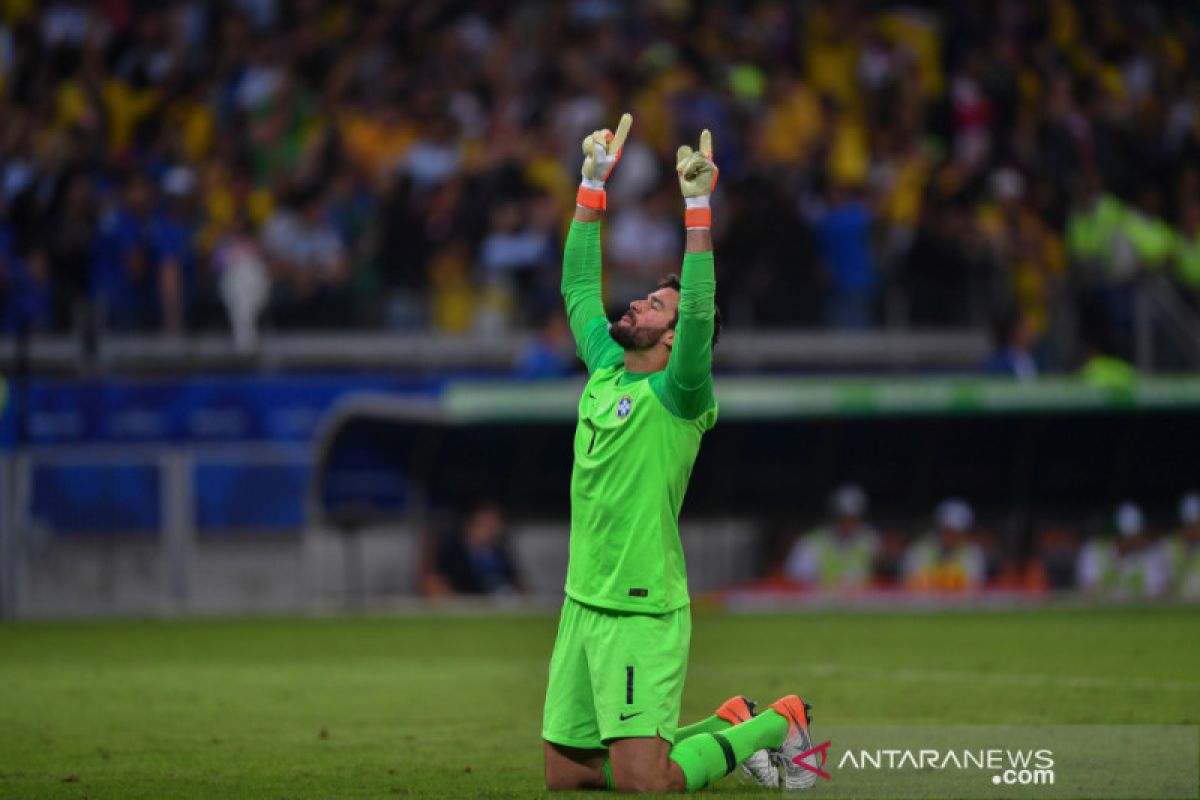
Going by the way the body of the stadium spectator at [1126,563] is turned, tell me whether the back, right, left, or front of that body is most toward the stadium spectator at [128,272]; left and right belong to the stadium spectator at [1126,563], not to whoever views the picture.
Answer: right

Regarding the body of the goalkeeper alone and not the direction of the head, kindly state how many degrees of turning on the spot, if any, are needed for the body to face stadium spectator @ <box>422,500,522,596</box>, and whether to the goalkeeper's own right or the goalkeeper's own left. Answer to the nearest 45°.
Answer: approximately 135° to the goalkeeper's own right

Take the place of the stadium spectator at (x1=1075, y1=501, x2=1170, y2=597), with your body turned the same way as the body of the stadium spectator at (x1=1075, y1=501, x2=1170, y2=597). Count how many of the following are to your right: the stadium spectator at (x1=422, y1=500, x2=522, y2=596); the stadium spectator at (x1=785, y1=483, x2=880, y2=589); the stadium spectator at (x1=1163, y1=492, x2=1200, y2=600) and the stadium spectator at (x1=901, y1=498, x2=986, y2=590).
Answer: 3

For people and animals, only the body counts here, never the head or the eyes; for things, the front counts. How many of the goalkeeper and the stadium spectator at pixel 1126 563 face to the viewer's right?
0

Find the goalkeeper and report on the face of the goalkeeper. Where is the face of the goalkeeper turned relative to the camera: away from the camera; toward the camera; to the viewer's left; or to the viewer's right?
to the viewer's left

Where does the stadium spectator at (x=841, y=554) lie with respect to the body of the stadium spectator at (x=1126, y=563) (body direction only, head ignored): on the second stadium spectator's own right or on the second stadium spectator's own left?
on the second stadium spectator's own right

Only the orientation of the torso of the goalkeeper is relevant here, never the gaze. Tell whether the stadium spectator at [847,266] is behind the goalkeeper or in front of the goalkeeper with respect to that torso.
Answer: behind

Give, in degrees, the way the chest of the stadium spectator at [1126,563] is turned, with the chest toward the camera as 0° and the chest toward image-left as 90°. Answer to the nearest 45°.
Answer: approximately 0°
